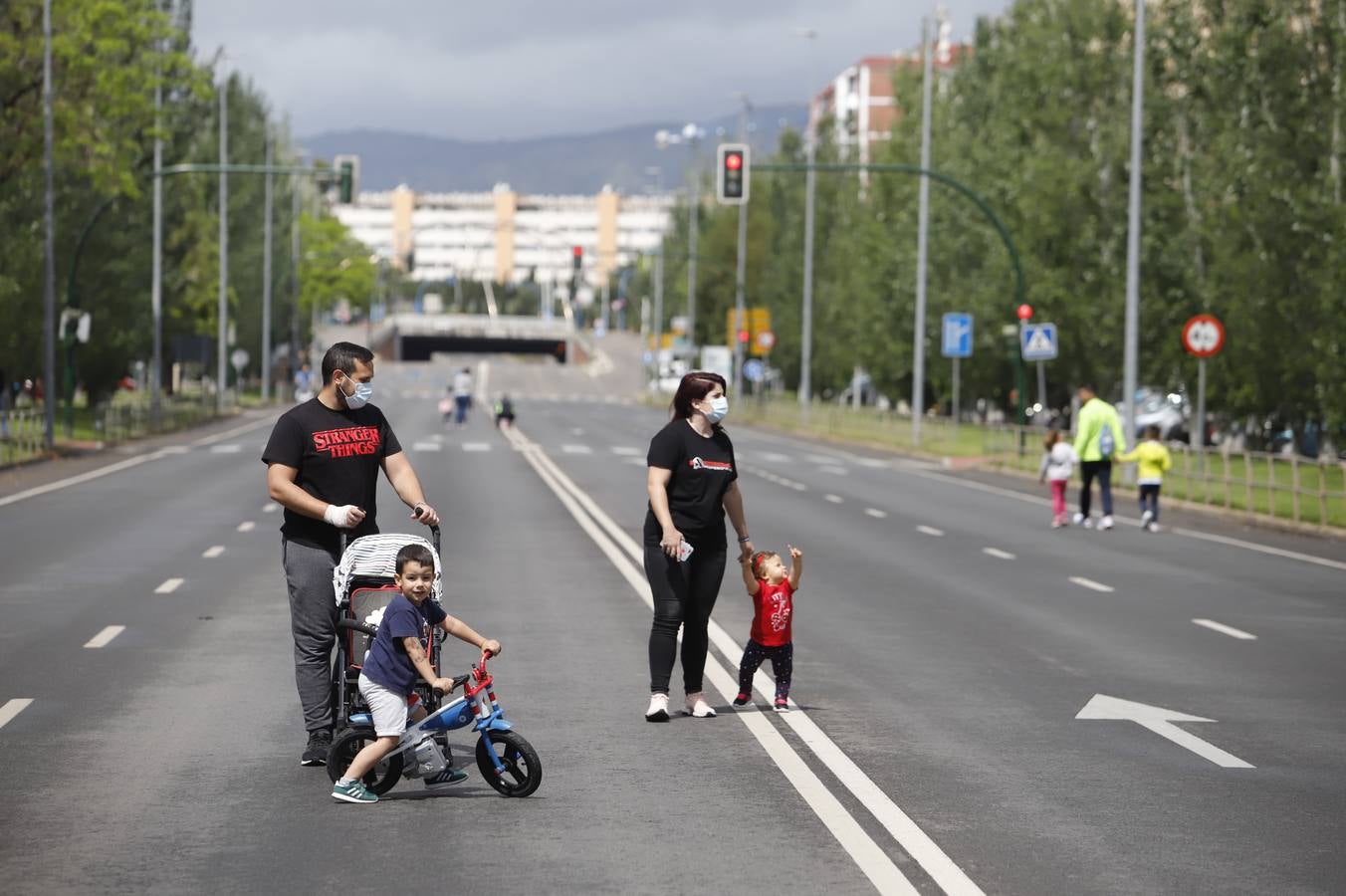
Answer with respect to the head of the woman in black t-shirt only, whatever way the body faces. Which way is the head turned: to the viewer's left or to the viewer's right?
to the viewer's right

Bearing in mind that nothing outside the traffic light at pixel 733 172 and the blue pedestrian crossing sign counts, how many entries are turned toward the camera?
2

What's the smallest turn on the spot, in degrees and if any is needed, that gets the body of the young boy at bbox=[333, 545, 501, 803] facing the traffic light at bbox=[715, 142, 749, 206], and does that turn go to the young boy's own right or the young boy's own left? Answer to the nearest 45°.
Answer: approximately 135° to the young boy's own left

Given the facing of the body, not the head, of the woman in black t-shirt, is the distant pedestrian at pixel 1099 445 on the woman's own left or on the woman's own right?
on the woman's own left

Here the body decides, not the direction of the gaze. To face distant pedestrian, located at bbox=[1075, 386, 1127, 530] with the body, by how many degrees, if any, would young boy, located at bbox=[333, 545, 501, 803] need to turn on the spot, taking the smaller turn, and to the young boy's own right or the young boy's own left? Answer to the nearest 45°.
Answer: approximately 90° to the young boy's own left

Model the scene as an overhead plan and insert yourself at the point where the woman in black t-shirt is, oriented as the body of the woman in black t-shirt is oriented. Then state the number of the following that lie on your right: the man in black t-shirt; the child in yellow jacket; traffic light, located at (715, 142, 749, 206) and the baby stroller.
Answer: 2

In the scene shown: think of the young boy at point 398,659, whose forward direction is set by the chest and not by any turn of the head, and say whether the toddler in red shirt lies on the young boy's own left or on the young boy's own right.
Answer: on the young boy's own left

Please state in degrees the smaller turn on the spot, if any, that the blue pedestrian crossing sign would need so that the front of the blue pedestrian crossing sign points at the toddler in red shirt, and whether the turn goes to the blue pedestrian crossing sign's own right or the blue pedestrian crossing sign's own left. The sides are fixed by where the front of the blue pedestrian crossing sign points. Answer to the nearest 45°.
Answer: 0° — it already faces them

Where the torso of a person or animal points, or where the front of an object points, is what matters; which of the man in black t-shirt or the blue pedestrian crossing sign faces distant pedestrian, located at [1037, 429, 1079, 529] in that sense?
the blue pedestrian crossing sign
